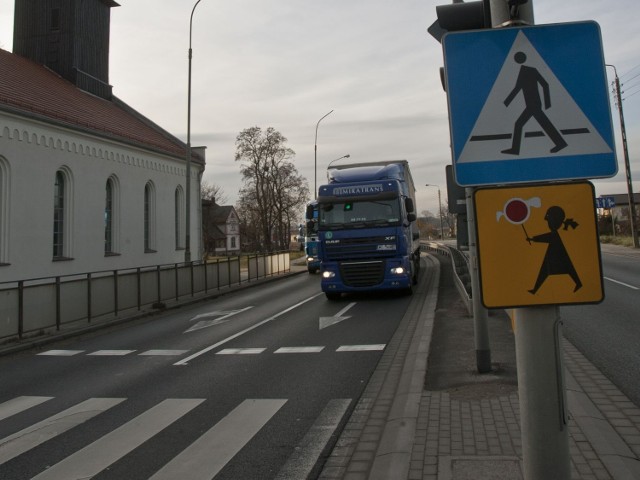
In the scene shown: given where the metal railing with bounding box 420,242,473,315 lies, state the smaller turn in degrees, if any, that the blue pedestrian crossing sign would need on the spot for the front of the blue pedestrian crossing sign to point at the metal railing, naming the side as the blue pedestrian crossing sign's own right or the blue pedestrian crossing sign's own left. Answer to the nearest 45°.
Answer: approximately 180°

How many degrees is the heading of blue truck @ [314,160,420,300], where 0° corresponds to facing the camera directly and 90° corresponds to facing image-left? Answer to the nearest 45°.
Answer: approximately 0°

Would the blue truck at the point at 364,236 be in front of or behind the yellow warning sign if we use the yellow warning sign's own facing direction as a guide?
behind

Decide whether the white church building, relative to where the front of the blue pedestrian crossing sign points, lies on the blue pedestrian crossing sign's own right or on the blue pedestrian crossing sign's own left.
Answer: on the blue pedestrian crossing sign's own right

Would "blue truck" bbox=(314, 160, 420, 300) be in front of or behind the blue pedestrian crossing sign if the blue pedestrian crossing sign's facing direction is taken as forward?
behind

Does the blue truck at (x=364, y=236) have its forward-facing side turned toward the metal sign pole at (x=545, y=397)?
yes

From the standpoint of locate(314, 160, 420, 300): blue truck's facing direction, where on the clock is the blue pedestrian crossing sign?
The blue pedestrian crossing sign is roughly at 12 o'clock from the blue truck.

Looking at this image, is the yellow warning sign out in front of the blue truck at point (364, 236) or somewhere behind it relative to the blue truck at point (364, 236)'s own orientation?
in front

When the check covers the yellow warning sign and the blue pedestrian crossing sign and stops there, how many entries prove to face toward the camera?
2
